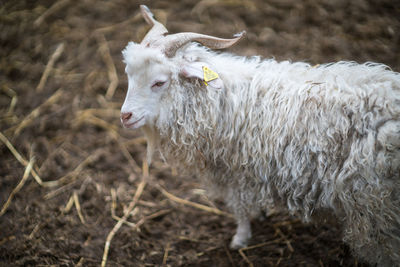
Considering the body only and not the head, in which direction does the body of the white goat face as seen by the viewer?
to the viewer's left
